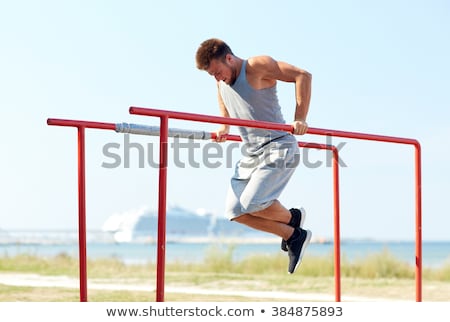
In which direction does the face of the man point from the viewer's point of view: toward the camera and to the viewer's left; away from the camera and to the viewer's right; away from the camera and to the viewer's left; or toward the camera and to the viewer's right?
toward the camera and to the viewer's left

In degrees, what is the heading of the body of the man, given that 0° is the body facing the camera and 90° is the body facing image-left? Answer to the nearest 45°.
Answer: approximately 45°
